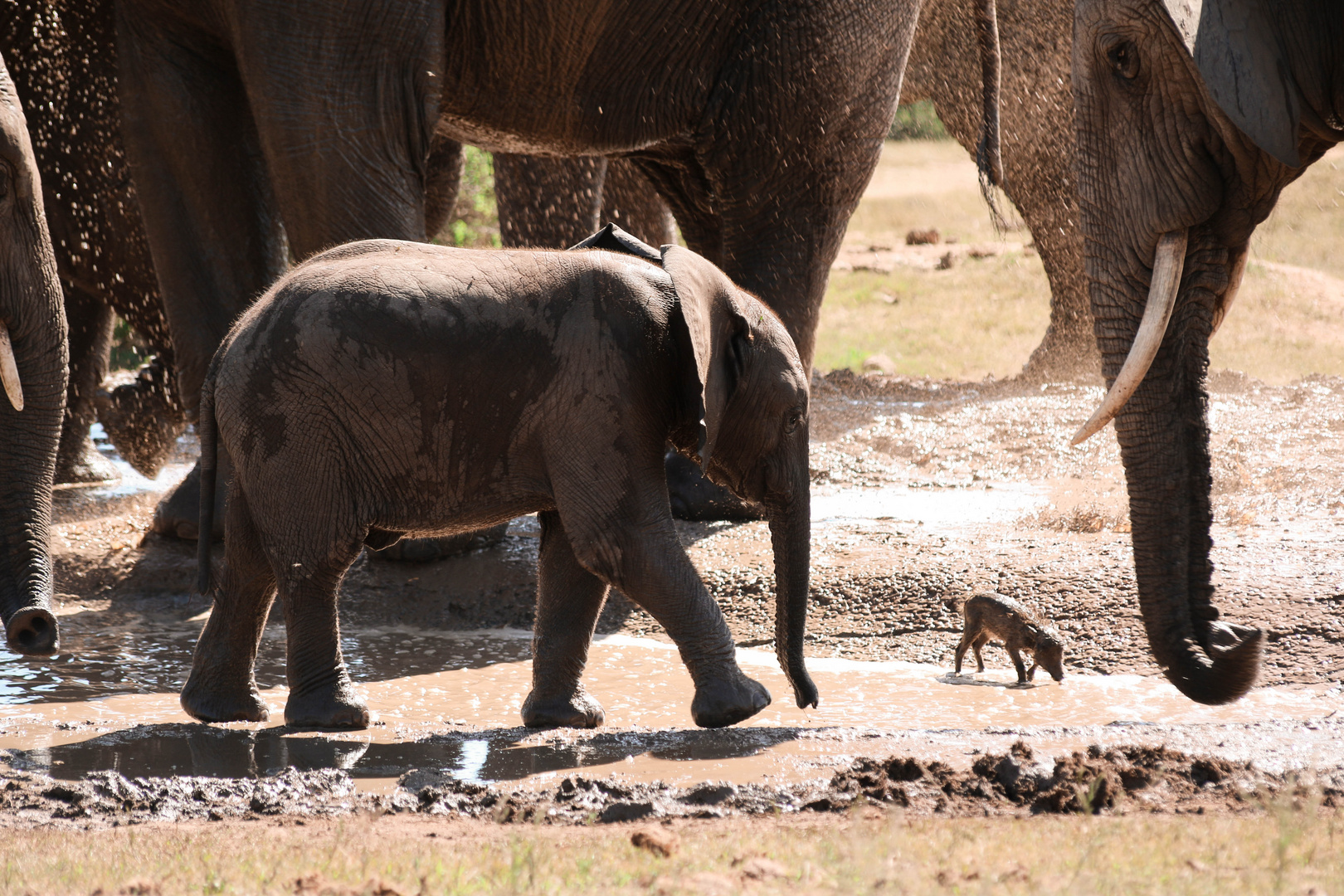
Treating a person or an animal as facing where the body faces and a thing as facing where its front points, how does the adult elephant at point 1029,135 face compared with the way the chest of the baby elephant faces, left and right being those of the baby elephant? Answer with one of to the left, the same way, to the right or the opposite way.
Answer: the opposite way

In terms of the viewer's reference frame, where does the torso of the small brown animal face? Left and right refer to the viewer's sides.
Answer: facing to the right of the viewer

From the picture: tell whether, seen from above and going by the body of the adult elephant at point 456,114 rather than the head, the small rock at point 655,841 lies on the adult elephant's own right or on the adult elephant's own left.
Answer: on the adult elephant's own left

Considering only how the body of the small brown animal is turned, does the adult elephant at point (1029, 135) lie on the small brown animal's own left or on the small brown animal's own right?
on the small brown animal's own left

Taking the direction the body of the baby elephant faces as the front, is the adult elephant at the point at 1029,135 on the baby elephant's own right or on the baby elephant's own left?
on the baby elephant's own left

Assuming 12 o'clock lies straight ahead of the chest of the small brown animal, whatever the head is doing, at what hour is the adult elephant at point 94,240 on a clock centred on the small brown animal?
The adult elephant is roughly at 7 o'clock from the small brown animal.

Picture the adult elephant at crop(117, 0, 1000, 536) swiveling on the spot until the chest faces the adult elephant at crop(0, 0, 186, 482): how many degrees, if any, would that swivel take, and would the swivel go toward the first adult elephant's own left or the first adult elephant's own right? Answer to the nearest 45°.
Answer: approximately 45° to the first adult elephant's own right

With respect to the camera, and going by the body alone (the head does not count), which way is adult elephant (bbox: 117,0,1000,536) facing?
to the viewer's left

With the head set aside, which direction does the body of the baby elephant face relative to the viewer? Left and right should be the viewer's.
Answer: facing to the right of the viewer

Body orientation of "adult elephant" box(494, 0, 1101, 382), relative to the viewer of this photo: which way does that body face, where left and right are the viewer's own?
facing to the left of the viewer
